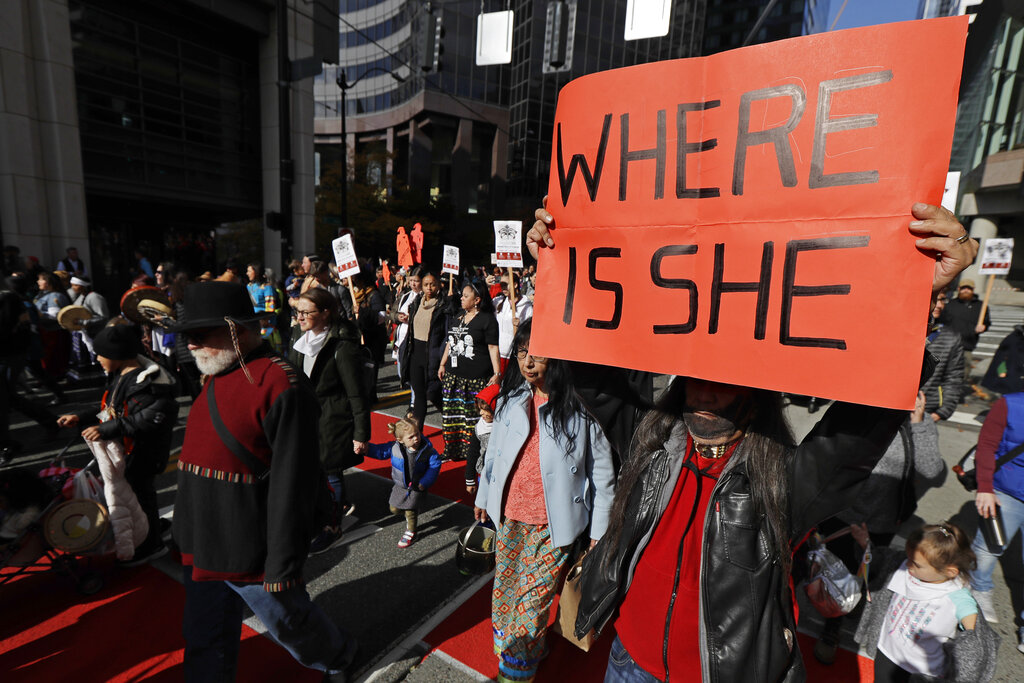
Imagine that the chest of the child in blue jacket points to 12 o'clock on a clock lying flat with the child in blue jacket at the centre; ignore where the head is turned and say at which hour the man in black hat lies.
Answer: The man in black hat is roughly at 1 o'clock from the child in blue jacket.

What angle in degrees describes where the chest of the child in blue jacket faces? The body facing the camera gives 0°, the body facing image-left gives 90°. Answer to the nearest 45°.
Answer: approximately 0°

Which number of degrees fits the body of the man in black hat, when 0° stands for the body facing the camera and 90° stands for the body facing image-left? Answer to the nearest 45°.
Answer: approximately 45°

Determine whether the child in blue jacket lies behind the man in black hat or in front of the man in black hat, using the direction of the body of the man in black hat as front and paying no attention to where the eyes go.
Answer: behind

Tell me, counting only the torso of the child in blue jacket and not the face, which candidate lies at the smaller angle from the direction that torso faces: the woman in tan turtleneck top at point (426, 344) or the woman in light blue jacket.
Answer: the woman in light blue jacket

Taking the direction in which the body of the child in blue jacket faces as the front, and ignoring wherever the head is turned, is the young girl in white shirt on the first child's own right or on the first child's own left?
on the first child's own left

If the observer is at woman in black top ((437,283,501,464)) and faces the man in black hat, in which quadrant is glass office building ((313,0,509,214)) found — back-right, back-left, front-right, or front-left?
back-right

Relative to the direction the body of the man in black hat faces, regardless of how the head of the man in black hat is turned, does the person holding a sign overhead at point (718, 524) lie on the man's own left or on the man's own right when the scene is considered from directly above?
on the man's own left

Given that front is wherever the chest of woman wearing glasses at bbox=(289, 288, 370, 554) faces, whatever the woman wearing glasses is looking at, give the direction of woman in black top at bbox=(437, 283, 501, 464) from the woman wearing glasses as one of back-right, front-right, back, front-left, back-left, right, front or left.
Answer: back
